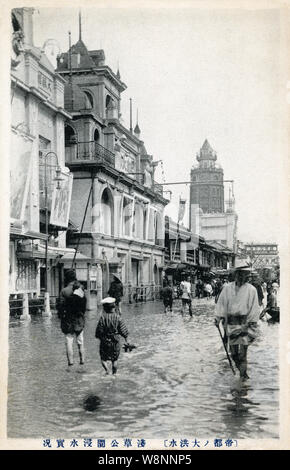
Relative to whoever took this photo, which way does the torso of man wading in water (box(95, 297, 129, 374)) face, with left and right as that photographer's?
facing away from the viewer

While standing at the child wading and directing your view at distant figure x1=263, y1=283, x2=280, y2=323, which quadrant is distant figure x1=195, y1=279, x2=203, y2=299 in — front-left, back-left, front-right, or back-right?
front-left

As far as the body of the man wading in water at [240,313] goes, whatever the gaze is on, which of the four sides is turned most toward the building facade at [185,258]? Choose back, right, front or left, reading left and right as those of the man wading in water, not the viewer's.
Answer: back

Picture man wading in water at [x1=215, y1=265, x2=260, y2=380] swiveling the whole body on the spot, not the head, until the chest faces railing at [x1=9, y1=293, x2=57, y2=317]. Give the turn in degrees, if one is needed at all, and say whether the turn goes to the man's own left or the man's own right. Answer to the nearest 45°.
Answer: approximately 135° to the man's own right

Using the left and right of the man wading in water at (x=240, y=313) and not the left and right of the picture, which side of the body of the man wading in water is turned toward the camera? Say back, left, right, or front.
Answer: front

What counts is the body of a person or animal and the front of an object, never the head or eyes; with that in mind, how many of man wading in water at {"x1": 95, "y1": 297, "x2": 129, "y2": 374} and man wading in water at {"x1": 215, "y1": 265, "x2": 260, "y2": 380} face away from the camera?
1

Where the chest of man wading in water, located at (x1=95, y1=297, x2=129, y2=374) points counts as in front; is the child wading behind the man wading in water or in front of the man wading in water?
in front

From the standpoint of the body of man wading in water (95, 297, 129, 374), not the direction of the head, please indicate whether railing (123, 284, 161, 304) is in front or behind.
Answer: in front

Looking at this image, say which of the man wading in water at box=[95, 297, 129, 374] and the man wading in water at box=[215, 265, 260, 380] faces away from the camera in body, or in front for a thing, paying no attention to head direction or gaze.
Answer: the man wading in water at box=[95, 297, 129, 374]

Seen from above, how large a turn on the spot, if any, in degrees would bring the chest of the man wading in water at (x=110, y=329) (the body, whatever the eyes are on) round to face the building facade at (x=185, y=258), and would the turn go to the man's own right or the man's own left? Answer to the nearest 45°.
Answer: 0° — they already face it

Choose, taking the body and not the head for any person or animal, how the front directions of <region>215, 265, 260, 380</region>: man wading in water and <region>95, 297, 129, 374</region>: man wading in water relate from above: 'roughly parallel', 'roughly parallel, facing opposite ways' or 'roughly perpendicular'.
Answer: roughly parallel, facing opposite ways

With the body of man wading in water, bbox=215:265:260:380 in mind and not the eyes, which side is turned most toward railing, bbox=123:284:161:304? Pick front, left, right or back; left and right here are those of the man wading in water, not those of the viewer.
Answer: back

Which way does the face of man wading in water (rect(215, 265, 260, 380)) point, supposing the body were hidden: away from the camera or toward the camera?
toward the camera

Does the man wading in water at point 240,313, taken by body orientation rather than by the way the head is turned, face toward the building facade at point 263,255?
no

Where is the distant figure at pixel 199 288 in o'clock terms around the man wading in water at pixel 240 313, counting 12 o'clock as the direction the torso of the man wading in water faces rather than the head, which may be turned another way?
The distant figure is roughly at 6 o'clock from the man wading in water.
